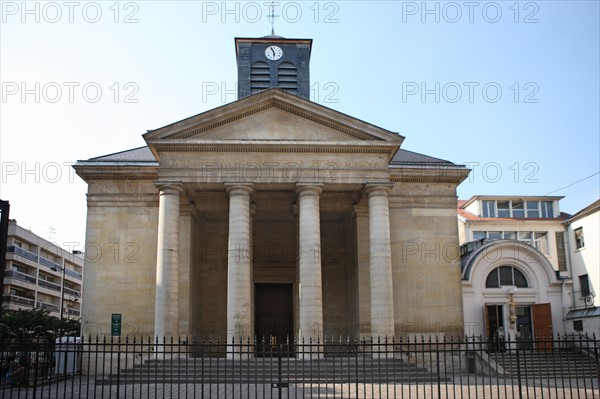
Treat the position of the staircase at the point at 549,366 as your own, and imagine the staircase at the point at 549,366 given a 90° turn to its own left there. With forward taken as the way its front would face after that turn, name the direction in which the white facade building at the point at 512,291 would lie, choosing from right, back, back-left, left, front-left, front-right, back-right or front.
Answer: left

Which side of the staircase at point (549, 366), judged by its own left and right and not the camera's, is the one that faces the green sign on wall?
right

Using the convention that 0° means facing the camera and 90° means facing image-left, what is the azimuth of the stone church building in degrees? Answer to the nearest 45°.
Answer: approximately 0°

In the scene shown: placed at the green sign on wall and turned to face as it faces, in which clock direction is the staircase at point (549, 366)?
The staircase is roughly at 10 o'clock from the green sign on wall.

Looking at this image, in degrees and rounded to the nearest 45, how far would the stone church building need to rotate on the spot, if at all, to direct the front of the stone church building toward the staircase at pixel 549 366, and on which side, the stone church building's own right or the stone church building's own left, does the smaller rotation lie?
approximately 90° to the stone church building's own left

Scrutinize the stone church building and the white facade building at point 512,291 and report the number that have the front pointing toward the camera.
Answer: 2

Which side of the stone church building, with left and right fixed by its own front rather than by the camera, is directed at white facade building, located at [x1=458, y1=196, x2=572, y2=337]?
left

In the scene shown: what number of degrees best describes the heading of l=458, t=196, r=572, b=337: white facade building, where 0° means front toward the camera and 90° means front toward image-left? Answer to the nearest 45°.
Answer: approximately 0°

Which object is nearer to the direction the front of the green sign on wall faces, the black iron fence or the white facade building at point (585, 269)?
the black iron fence
